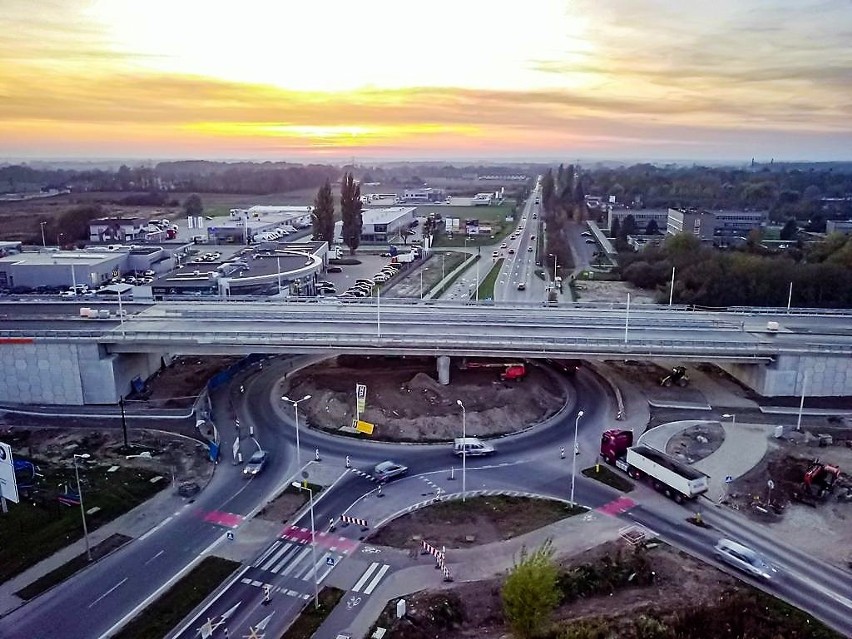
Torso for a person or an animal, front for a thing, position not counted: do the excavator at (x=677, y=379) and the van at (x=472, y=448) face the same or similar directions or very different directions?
very different directions

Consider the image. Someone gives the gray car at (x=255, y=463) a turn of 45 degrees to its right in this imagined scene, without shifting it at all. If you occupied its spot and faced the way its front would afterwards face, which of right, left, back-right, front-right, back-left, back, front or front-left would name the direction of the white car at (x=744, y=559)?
back-left

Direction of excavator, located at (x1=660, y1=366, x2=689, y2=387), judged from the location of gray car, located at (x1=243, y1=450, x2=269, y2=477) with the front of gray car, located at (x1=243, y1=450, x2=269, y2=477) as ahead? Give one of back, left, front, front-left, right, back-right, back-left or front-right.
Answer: back-left

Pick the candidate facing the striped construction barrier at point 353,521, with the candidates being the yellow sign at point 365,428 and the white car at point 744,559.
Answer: the yellow sign

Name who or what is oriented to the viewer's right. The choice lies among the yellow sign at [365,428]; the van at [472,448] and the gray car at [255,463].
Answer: the van

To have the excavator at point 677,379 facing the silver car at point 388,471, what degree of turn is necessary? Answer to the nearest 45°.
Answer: approximately 45° to its left

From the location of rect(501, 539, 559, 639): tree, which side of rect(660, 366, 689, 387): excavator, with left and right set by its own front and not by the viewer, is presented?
left

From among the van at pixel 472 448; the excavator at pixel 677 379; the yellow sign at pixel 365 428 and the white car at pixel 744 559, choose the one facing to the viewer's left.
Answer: the excavator

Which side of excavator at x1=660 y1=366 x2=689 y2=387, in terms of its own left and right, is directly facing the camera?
left

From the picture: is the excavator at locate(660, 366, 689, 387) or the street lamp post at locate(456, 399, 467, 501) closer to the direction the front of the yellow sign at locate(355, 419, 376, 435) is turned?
the street lamp post

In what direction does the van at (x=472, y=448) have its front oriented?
to the viewer's right

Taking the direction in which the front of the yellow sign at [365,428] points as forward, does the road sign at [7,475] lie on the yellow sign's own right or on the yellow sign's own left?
on the yellow sign's own right
